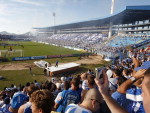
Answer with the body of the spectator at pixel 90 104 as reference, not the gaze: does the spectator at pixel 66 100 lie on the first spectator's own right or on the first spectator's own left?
on the first spectator's own left

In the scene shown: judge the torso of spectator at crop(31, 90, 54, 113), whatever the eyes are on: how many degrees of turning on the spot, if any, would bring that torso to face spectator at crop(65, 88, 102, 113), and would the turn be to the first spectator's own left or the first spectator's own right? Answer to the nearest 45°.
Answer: approximately 135° to the first spectator's own right

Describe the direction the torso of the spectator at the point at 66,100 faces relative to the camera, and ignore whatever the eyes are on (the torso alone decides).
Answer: away from the camera

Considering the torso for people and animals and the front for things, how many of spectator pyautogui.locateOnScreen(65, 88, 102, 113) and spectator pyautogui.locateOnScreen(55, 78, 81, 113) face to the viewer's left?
0

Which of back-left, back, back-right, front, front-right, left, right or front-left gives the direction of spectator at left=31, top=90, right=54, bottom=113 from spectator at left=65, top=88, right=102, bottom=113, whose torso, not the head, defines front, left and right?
back-left

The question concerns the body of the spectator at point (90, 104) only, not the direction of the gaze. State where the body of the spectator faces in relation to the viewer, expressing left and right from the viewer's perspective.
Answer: facing away from the viewer and to the right of the viewer

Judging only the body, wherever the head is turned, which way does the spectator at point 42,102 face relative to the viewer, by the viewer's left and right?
facing away from the viewer and to the left of the viewer
